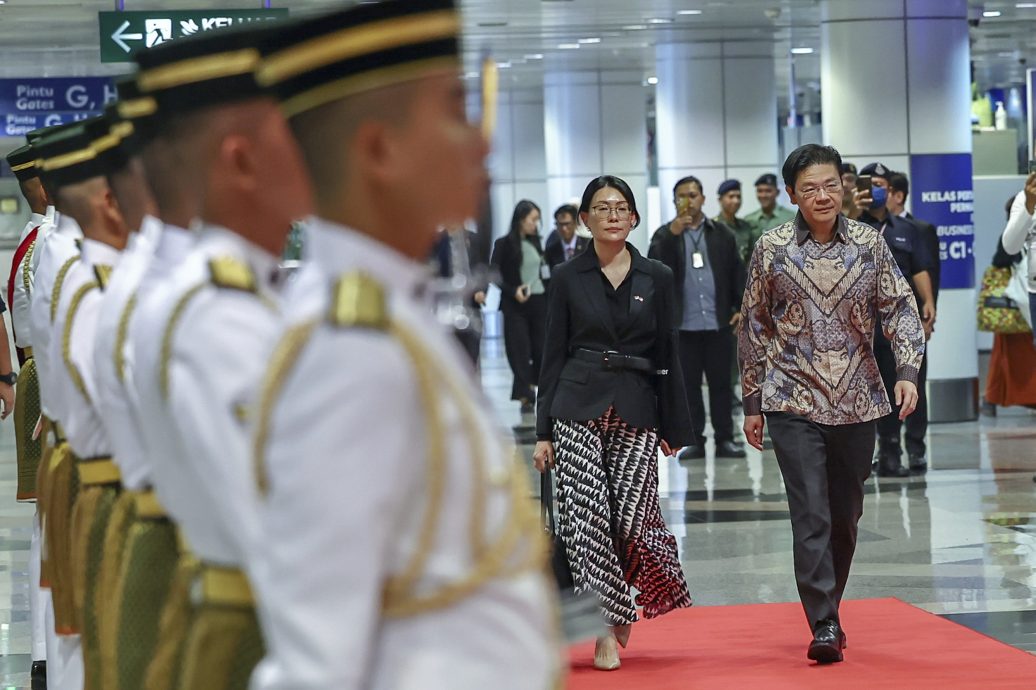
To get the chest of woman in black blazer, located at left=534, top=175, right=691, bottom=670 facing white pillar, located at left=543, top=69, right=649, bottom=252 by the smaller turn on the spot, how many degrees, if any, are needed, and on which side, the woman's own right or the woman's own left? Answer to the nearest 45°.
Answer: approximately 180°

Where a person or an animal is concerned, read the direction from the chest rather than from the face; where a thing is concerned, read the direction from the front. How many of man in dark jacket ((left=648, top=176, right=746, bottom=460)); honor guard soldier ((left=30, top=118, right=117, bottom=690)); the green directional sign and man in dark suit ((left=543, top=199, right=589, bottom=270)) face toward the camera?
3

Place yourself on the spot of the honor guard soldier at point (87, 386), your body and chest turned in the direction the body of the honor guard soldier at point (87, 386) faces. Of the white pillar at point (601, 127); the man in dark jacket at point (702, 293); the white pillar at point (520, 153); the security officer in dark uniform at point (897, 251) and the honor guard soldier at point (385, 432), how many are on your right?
1

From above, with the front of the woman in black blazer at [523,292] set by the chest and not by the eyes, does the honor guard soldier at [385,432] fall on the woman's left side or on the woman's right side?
on the woman's right side

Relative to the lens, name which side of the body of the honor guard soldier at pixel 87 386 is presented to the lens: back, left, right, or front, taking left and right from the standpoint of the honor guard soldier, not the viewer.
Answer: right

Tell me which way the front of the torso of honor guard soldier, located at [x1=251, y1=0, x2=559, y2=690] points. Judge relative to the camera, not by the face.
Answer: to the viewer's right

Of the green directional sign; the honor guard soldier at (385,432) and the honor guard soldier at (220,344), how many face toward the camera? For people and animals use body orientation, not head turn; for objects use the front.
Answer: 1

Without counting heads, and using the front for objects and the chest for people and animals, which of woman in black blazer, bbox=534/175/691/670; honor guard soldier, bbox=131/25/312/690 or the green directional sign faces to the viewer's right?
the honor guard soldier

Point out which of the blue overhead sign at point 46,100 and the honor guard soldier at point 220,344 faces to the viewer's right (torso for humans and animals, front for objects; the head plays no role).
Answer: the honor guard soldier
